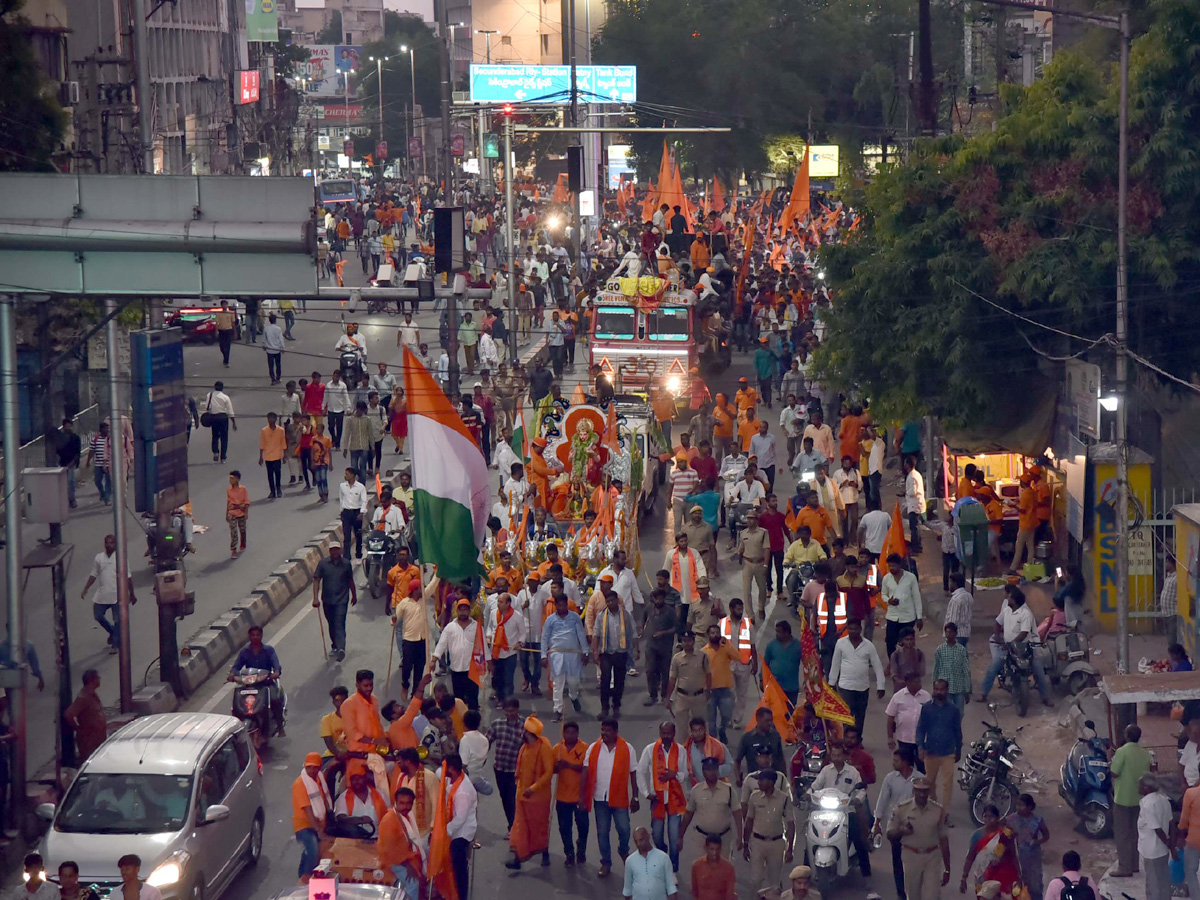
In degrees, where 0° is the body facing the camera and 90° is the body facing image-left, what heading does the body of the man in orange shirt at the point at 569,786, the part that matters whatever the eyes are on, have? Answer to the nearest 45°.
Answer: approximately 0°

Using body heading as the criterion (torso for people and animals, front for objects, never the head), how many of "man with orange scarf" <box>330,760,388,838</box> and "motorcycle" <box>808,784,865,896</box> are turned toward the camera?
2

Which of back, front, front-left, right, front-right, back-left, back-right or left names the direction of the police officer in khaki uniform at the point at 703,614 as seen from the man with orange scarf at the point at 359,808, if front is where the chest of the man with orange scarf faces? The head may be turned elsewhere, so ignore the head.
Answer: back-left

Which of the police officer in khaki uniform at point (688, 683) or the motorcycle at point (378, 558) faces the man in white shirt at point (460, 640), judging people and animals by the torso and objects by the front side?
the motorcycle

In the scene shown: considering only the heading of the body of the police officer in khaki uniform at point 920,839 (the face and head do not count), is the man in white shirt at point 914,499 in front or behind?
behind

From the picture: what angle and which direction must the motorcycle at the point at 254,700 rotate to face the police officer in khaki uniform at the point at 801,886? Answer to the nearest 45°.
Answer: approximately 45° to its left

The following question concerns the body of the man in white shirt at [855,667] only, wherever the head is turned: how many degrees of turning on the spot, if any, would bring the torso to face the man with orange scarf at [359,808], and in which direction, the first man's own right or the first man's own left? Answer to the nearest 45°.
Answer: approximately 45° to the first man's own right
